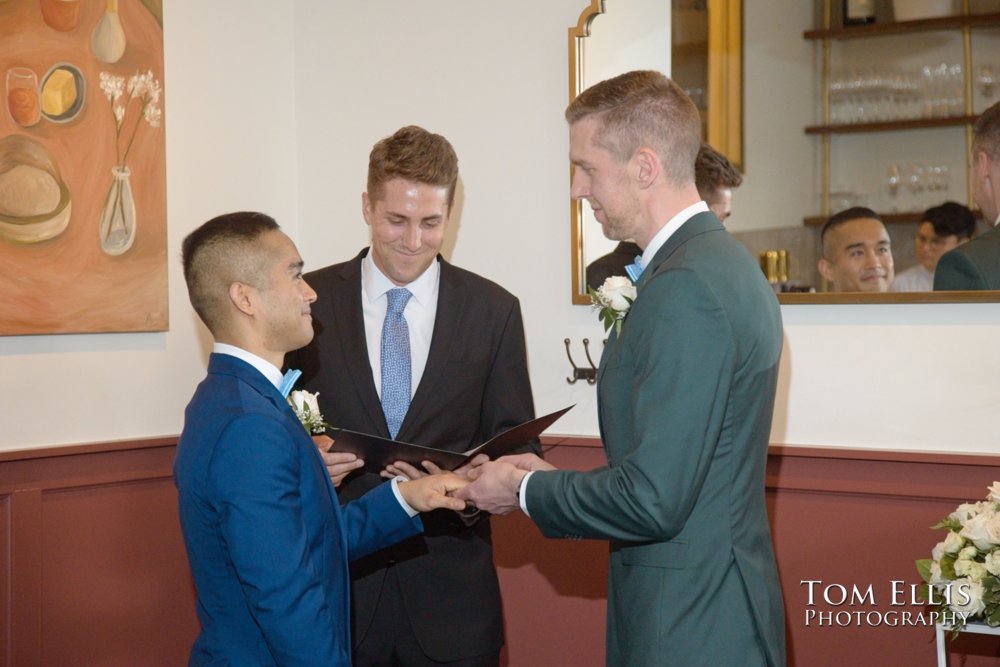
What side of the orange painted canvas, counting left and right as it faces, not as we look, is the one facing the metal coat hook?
left

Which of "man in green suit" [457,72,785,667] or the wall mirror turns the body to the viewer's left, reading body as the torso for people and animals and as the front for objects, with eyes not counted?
the man in green suit

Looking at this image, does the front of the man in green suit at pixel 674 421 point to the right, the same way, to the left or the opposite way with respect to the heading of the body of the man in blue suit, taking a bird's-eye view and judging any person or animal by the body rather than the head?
the opposite way

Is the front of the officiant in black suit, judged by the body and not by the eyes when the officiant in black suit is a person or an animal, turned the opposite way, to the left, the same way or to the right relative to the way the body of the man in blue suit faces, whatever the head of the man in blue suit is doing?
to the right

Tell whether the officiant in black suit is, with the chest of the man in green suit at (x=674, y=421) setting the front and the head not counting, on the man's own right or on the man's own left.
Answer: on the man's own right

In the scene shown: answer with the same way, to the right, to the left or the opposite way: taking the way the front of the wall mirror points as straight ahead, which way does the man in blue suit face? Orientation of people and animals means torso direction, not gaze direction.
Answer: to the left

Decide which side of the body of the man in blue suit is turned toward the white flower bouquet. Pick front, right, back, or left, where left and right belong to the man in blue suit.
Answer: front

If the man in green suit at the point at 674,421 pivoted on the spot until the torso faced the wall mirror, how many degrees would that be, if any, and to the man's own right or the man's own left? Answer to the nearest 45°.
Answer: approximately 90° to the man's own right

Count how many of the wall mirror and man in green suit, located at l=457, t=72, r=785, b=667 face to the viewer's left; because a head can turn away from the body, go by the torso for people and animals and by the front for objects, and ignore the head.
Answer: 1

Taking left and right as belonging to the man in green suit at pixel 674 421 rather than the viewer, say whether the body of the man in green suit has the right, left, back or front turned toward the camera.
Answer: left

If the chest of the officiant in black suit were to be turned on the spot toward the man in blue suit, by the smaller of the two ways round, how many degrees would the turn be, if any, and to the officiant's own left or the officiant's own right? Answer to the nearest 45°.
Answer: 0° — they already face them

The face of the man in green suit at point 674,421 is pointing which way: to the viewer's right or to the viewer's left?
to the viewer's left

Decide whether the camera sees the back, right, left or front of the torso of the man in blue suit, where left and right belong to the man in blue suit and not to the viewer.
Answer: right
